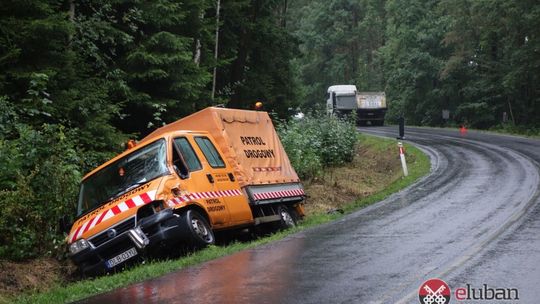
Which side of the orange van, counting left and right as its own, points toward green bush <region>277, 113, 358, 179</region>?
back

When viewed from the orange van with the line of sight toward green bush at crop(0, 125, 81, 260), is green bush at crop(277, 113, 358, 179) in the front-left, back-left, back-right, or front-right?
back-right

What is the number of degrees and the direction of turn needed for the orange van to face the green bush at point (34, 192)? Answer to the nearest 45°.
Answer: approximately 45° to its right

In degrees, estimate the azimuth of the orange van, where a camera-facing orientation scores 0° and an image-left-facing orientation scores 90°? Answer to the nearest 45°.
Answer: approximately 45°
